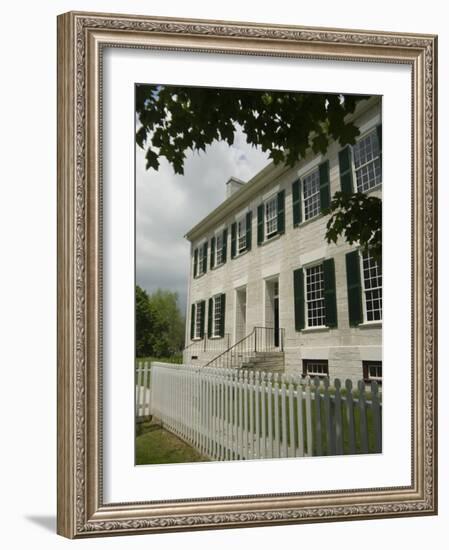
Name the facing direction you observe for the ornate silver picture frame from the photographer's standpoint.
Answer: facing the viewer and to the right of the viewer
